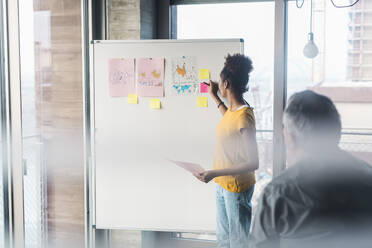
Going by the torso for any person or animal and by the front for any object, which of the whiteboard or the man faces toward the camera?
the whiteboard

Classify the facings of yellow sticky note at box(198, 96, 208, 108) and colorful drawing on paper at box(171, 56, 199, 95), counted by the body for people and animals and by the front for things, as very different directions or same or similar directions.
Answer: same or similar directions

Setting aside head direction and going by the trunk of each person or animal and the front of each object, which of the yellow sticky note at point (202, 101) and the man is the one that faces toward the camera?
the yellow sticky note

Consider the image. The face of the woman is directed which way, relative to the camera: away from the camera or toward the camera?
away from the camera

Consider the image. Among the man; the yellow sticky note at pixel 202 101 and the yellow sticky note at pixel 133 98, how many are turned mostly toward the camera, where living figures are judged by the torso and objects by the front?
2

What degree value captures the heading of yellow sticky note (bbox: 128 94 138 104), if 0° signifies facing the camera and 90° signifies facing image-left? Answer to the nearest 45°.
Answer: approximately 0°

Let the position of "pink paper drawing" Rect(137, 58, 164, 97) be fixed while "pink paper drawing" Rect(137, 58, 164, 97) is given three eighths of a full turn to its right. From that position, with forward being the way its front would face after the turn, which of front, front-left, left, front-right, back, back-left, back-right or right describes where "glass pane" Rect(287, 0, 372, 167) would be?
back-right

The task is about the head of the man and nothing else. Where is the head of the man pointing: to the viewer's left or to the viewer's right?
to the viewer's left

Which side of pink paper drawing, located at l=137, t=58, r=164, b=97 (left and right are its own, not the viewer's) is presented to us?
front

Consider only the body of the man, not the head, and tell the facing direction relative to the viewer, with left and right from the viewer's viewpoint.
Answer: facing away from the viewer and to the left of the viewer

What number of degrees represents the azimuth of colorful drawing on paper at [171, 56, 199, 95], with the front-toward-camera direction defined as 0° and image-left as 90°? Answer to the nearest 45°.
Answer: approximately 0°

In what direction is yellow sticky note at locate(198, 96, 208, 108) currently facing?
toward the camera

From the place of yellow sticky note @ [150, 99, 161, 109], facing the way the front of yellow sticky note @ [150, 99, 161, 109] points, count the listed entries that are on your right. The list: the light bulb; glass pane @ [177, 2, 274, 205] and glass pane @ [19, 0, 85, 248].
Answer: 1

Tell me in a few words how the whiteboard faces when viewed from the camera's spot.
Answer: facing the viewer
